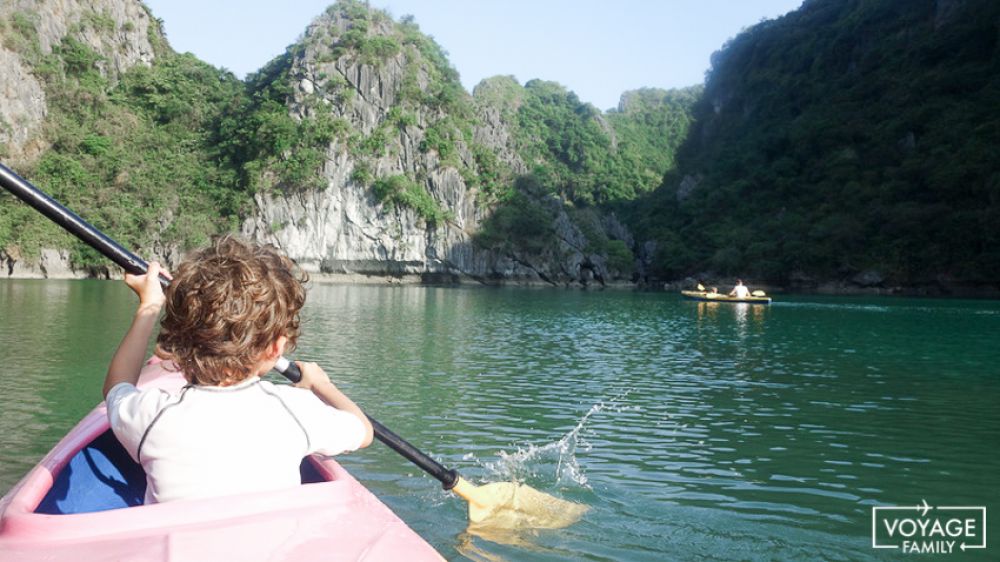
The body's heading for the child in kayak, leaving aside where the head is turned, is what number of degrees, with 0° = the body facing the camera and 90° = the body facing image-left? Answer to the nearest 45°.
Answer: approximately 180°
